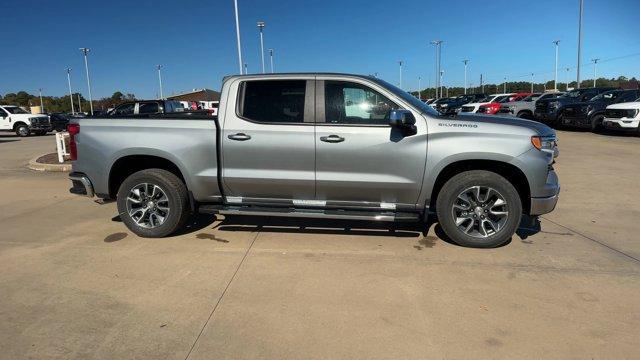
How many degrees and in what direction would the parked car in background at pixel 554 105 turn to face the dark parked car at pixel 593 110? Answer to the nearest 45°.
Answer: approximately 90° to its left

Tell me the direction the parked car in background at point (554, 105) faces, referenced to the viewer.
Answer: facing the viewer and to the left of the viewer

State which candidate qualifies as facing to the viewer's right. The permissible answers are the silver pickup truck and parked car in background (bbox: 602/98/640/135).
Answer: the silver pickup truck

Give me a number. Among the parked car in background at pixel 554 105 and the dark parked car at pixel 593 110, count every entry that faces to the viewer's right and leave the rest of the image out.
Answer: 0

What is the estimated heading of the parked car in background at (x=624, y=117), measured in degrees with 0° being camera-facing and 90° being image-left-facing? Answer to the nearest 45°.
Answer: approximately 45°

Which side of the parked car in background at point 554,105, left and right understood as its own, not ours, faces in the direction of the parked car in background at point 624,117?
left

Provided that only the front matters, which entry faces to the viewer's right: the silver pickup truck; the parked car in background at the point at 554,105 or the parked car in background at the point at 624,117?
the silver pickup truck

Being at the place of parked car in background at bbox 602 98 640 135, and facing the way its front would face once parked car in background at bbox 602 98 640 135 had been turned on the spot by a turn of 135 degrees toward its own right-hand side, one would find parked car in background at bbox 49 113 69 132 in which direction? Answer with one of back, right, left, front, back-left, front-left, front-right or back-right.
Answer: left

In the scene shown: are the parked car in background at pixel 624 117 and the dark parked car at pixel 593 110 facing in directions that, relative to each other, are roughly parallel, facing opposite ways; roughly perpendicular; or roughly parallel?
roughly parallel

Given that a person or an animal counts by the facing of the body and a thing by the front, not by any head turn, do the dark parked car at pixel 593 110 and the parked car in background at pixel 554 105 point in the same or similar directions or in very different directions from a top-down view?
same or similar directions

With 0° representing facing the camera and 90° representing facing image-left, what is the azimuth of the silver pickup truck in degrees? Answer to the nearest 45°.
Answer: approximately 270°

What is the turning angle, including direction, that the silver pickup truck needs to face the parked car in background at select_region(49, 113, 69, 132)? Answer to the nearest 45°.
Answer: approximately 135° to its left

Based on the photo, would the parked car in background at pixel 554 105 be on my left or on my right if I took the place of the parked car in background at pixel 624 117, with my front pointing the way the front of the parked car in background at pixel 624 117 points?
on my right

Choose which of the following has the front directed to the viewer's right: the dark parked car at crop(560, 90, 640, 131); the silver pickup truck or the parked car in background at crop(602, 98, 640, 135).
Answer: the silver pickup truck

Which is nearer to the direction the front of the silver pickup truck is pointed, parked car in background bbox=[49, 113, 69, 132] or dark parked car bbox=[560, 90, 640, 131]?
the dark parked car

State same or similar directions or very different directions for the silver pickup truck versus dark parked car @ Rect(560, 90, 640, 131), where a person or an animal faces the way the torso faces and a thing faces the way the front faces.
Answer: very different directions

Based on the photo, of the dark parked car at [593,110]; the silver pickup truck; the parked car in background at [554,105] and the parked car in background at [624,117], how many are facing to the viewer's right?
1
